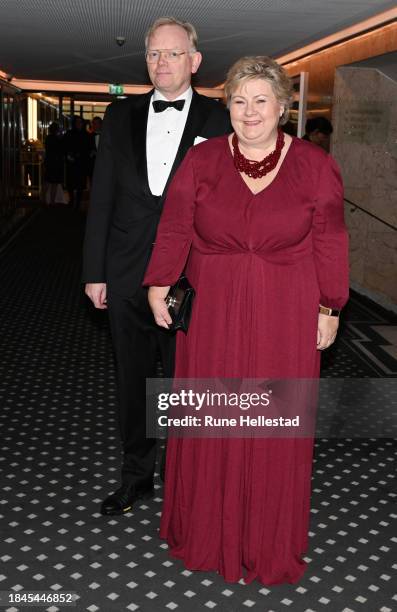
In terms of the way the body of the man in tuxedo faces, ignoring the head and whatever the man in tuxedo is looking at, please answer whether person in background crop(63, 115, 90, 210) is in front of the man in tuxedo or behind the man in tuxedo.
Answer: behind

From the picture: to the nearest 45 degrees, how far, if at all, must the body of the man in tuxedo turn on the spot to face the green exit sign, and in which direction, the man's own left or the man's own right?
approximately 180°

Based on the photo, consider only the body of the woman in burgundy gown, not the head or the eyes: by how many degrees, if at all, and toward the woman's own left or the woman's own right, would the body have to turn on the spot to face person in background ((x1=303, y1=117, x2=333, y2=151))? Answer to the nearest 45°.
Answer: approximately 180°

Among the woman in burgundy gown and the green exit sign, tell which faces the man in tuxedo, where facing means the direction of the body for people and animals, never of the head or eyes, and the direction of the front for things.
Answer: the green exit sign

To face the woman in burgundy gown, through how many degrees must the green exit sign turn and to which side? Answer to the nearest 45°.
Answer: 0° — it already faces them

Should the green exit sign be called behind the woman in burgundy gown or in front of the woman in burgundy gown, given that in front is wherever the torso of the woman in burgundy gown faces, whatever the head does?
behind

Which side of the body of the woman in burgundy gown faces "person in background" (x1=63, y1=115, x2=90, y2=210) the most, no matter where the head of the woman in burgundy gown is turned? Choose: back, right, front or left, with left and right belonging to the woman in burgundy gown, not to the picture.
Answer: back
